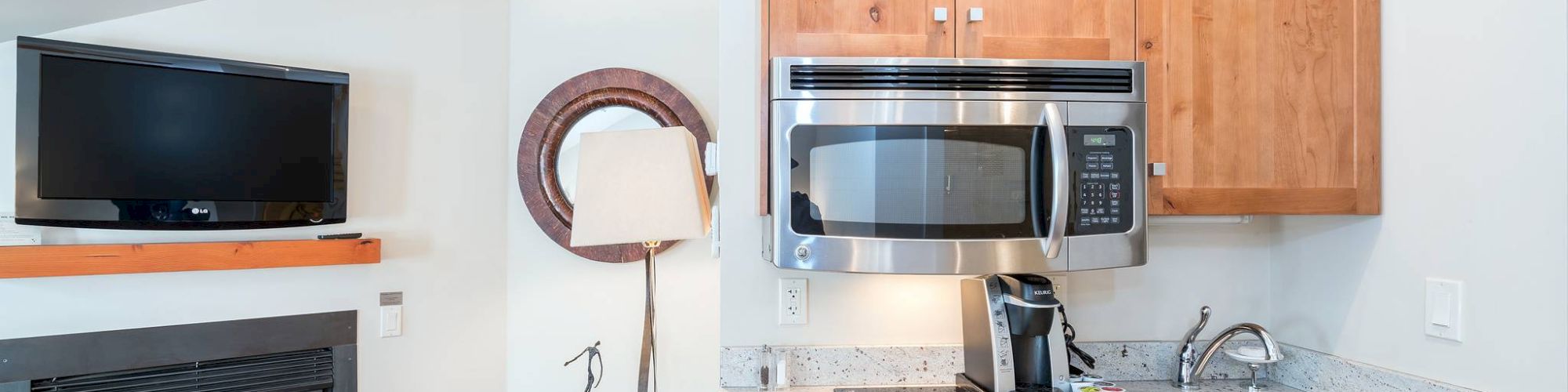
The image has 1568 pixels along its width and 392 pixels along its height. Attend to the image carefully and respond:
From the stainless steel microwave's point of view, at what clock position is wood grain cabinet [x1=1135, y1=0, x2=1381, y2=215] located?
The wood grain cabinet is roughly at 8 o'clock from the stainless steel microwave.

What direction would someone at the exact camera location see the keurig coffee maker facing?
facing the viewer and to the right of the viewer

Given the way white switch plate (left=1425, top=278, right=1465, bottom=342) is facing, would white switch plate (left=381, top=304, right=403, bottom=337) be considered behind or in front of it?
in front

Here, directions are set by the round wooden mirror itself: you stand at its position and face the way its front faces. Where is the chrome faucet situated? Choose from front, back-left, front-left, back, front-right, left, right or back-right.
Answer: front-left

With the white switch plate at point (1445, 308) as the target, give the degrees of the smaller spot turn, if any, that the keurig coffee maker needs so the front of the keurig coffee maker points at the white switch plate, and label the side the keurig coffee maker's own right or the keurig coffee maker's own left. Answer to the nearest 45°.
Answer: approximately 45° to the keurig coffee maker's own left

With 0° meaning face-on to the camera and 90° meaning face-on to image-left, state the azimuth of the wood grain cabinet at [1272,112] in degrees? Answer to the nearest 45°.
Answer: approximately 0°

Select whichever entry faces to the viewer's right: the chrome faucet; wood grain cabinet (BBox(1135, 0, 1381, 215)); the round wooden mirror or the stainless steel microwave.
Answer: the chrome faucet

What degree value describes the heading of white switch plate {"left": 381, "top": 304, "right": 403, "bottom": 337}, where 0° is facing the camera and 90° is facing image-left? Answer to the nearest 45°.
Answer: approximately 0°

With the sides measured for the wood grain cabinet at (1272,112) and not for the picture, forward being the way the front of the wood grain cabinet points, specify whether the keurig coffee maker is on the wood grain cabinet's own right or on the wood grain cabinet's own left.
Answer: on the wood grain cabinet's own right
